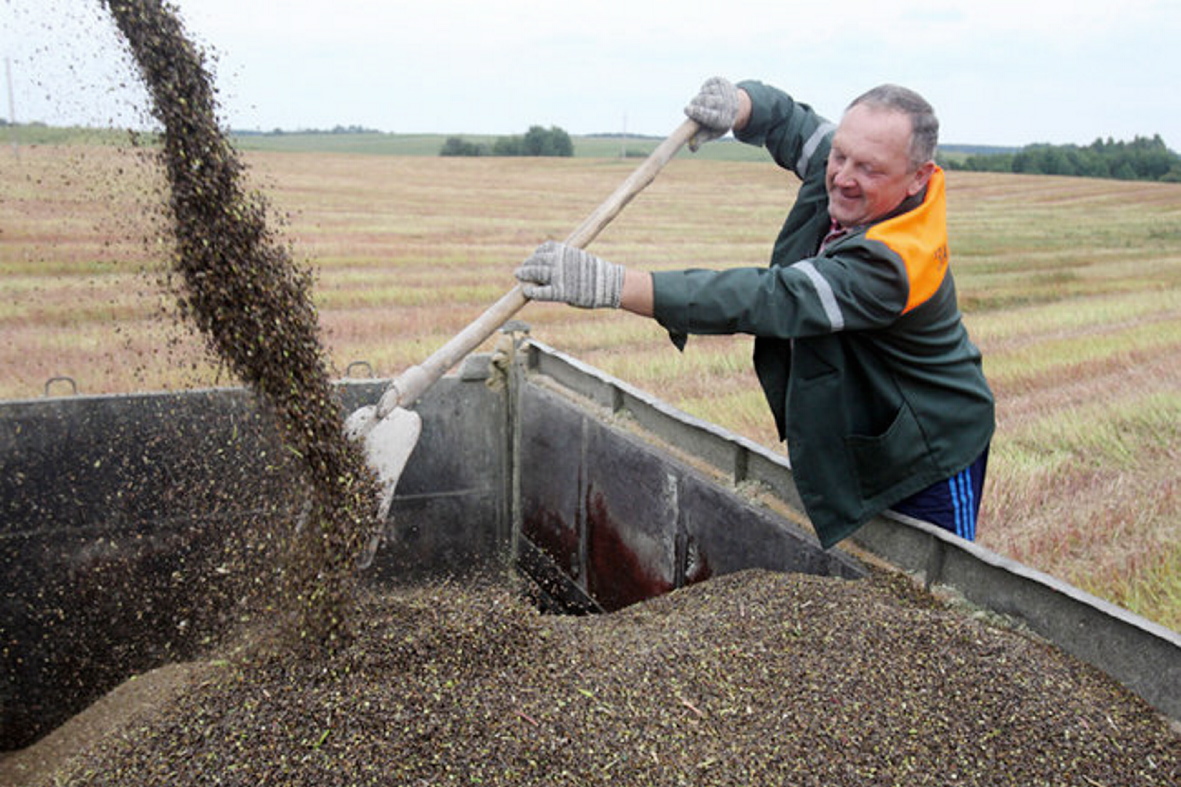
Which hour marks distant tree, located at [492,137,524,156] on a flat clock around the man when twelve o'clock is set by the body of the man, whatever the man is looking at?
The distant tree is roughly at 4 o'clock from the man.

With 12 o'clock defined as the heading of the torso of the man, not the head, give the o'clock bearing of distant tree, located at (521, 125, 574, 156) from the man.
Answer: The distant tree is roughly at 4 o'clock from the man.

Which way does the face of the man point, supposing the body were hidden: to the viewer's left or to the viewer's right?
to the viewer's left

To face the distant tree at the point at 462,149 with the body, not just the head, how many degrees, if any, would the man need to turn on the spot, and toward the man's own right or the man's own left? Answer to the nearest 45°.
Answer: approximately 135° to the man's own right

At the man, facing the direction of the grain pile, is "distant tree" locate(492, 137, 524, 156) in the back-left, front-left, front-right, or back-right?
back-right
